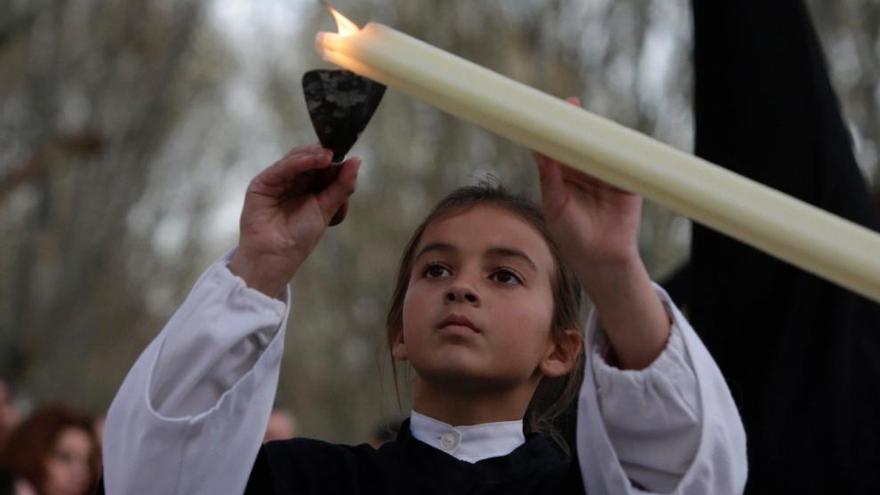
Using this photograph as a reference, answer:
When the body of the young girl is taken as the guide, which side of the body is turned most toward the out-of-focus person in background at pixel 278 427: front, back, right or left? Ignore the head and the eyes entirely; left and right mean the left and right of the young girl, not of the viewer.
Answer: back

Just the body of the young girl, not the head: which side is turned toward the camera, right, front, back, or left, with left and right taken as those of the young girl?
front

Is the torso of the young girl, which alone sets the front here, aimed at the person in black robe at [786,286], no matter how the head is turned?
no

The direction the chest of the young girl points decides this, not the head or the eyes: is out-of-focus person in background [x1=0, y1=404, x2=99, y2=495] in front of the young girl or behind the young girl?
behind
